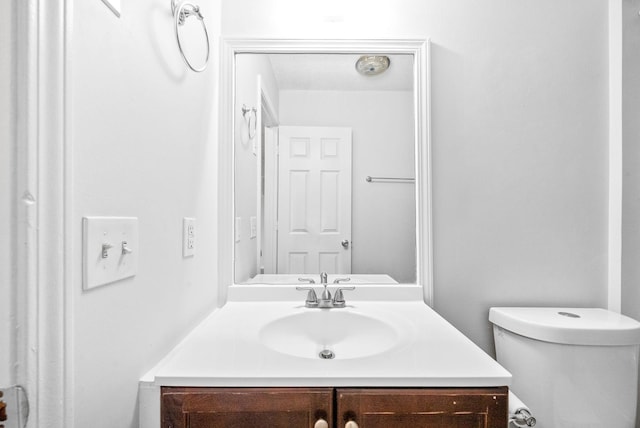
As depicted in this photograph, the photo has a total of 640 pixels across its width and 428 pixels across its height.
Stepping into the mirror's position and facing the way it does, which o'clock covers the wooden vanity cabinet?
The wooden vanity cabinet is roughly at 12 o'clock from the mirror.

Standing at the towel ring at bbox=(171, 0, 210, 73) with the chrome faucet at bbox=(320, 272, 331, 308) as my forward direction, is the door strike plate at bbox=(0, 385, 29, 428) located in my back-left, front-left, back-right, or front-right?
back-right

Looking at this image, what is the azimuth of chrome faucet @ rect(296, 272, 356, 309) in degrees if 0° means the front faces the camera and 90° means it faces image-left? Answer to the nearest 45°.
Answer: approximately 0°

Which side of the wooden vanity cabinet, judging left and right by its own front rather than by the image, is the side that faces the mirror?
back
